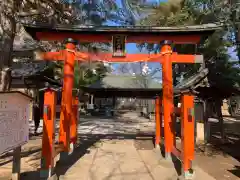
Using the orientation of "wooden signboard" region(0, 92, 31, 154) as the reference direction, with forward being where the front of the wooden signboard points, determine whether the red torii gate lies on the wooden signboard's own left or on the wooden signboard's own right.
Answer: on the wooden signboard's own left

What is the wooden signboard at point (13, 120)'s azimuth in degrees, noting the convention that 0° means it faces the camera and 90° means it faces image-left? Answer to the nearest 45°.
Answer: approximately 315°

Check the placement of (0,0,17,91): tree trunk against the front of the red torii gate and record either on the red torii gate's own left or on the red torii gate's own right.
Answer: on the red torii gate's own right

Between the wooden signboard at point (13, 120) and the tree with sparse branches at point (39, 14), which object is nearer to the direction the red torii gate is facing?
the wooden signboard

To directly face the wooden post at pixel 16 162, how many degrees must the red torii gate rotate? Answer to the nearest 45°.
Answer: approximately 45° to its right

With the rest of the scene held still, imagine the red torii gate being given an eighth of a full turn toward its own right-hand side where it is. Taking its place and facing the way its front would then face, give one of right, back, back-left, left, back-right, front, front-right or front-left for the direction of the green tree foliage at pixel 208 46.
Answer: back

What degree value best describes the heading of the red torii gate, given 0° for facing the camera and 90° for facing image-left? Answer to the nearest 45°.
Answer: approximately 0°
